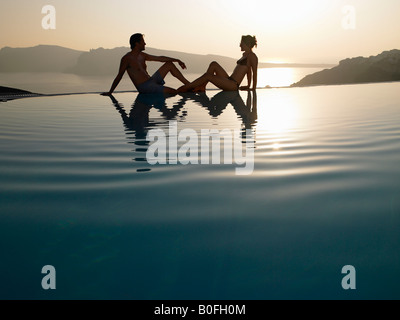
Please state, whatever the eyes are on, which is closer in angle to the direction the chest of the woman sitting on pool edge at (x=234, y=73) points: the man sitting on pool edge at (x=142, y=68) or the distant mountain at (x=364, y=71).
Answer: the man sitting on pool edge

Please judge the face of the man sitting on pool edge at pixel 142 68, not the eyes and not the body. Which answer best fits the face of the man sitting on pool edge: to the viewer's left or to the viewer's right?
to the viewer's right

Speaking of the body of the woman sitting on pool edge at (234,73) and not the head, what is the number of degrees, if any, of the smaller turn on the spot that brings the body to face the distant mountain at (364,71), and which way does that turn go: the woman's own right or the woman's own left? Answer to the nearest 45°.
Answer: approximately 135° to the woman's own right

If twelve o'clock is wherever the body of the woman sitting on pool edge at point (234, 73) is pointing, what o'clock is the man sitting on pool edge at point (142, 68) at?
The man sitting on pool edge is roughly at 11 o'clock from the woman sitting on pool edge.

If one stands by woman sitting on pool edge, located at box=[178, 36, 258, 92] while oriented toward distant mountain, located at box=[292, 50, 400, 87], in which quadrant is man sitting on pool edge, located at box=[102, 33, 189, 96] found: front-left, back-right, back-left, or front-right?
back-left

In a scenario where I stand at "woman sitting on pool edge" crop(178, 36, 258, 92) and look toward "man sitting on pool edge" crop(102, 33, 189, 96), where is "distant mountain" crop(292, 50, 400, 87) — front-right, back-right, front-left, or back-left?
back-right

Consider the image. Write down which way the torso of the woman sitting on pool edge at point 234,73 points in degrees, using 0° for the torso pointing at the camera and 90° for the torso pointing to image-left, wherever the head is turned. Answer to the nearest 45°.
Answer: approximately 90°
